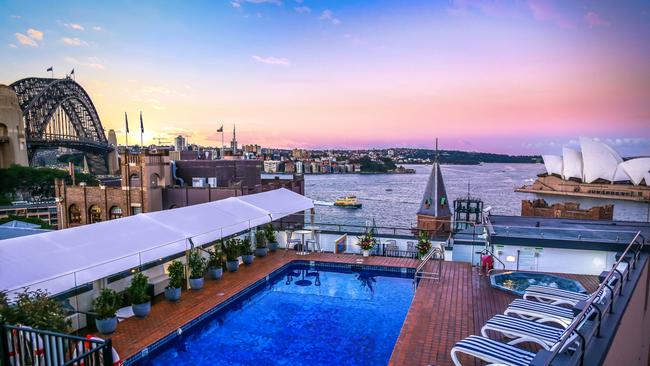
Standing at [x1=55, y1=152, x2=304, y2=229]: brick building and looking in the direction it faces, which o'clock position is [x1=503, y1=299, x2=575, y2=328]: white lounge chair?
The white lounge chair is roughly at 10 o'clock from the brick building.

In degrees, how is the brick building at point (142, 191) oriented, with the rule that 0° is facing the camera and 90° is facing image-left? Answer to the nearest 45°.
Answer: approximately 45°

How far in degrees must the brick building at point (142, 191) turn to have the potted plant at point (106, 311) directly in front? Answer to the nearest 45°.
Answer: approximately 45° to its left

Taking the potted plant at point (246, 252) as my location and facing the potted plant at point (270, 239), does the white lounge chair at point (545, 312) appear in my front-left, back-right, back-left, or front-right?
back-right

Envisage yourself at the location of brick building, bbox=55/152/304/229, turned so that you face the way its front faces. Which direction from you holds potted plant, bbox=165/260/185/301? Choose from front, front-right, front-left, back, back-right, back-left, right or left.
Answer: front-left

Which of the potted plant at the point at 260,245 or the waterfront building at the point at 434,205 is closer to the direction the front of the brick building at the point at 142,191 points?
the potted plant

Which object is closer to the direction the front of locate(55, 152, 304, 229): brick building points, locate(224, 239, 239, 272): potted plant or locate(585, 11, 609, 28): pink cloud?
the potted plant

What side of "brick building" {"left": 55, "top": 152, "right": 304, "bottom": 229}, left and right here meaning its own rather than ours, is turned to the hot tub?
left

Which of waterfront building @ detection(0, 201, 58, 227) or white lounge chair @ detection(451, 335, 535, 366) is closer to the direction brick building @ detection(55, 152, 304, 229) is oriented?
the white lounge chair
